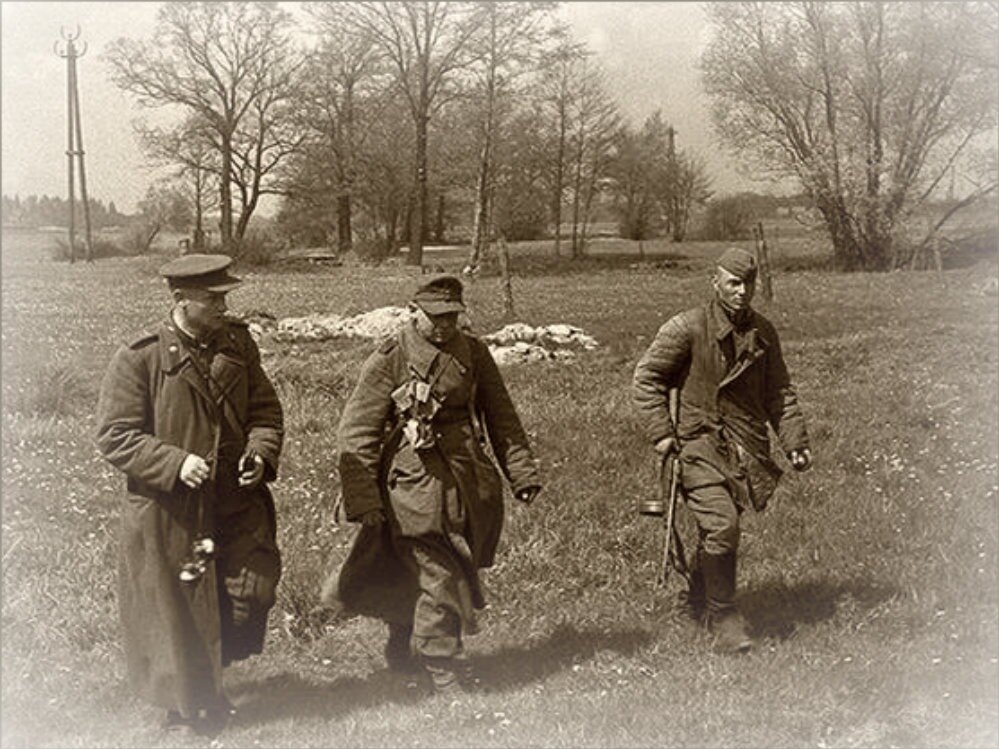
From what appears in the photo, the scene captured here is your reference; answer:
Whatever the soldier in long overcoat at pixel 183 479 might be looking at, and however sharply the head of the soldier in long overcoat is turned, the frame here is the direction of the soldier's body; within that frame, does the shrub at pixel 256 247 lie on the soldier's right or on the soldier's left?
on the soldier's left

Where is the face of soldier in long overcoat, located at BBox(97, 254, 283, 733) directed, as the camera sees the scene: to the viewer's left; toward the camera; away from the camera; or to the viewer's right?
to the viewer's right

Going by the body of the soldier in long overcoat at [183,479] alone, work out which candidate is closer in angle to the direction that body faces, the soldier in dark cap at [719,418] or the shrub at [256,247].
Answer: the soldier in dark cap

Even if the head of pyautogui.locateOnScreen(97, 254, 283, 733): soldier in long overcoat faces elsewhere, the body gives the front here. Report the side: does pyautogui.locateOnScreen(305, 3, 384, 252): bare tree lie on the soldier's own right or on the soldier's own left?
on the soldier's own left

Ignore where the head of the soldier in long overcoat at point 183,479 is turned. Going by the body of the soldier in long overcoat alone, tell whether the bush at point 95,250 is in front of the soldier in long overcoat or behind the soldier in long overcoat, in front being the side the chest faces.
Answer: behind

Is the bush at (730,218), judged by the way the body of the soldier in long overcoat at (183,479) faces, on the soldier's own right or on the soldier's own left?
on the soldier's own left

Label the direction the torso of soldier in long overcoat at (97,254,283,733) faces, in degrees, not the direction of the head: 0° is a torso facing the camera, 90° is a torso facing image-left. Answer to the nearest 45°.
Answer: approximately 315°

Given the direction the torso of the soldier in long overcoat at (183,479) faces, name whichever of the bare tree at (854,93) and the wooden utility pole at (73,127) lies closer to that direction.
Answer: the bare tree

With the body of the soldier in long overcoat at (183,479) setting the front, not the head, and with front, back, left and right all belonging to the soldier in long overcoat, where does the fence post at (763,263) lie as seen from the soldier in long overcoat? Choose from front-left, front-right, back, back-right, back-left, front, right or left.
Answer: left

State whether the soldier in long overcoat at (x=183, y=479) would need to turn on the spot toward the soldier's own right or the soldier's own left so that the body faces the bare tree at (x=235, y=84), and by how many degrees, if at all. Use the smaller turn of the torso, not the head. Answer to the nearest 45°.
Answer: approximately 135° to the soldier's own left

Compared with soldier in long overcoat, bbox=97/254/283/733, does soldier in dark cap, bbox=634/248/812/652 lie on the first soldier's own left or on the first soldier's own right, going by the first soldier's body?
on the first soldier's own left

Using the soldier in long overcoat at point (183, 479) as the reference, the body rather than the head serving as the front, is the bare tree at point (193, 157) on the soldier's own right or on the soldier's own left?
on the soldier's own left

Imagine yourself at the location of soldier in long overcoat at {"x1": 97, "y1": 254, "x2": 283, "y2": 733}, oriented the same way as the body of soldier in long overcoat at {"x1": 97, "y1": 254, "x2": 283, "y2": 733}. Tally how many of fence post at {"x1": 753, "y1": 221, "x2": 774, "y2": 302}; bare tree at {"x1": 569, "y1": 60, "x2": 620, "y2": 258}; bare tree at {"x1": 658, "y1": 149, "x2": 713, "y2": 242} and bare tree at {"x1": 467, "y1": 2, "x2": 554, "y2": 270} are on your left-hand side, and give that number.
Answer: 4
